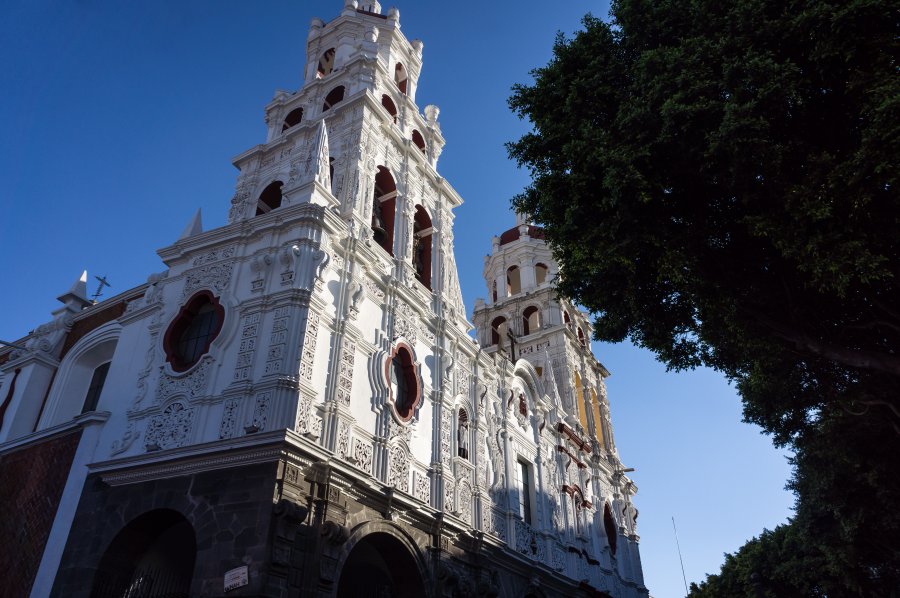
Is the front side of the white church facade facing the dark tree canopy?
yes

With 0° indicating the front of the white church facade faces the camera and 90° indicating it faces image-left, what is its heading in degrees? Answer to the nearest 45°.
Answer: approximately 315°
